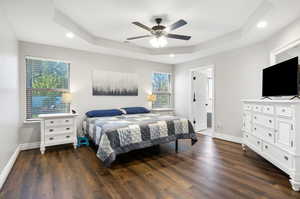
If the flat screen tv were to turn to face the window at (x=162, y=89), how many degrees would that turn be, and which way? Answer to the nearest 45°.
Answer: approximately 90° to its right

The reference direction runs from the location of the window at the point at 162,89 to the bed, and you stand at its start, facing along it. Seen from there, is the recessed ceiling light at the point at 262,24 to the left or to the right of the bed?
left

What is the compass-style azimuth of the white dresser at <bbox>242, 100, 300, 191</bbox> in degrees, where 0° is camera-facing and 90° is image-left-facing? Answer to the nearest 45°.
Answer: approximately 45°

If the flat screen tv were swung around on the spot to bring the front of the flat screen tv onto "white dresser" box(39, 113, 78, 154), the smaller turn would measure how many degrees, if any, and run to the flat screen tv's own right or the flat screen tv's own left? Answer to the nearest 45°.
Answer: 0° — it already faces it

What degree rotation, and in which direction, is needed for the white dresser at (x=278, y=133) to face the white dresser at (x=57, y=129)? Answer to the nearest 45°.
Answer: approximately 45° to its right

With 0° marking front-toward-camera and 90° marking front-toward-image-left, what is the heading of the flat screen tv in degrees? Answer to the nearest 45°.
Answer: approximately 45°
